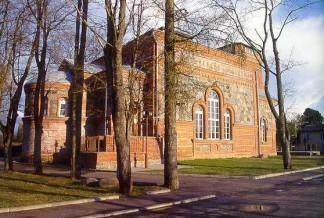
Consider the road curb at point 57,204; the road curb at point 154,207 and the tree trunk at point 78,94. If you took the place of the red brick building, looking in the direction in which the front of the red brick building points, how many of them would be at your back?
0

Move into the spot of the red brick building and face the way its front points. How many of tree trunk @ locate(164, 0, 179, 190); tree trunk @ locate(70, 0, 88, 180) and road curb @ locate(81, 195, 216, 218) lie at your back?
0

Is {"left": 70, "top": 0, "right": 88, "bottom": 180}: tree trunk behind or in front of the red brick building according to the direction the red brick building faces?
in front
